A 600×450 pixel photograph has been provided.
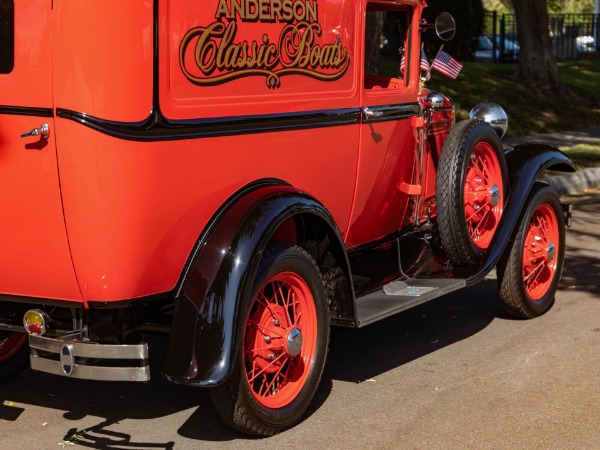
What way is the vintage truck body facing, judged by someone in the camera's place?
facing away from the viewer and to the right of the viewer

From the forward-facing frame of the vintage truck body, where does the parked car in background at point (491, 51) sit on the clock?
The parked car in background is roughly at 11 o'clock from the vintage truck body.

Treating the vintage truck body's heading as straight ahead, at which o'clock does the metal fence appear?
The metal fence is roughly at 11 o'clock from the vintage truck body.

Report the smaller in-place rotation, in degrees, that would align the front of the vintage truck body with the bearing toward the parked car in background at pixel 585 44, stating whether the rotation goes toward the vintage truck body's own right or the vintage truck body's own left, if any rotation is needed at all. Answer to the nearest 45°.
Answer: approximately 45° to the vintage truck body's own left
